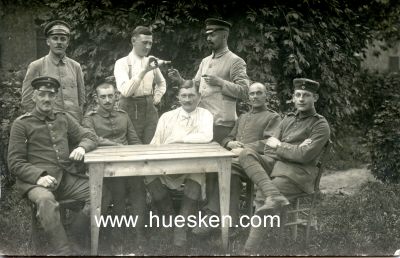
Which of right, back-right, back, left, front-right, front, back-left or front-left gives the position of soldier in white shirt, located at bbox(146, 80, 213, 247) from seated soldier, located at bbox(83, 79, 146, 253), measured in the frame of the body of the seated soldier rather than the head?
left

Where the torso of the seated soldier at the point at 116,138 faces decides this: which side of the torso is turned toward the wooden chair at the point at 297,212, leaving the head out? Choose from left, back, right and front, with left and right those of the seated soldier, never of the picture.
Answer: left

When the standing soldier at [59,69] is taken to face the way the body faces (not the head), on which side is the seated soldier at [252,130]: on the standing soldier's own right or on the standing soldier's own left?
on the standing soldier's own left

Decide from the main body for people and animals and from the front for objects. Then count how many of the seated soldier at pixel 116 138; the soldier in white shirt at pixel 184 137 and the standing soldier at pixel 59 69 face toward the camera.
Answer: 3

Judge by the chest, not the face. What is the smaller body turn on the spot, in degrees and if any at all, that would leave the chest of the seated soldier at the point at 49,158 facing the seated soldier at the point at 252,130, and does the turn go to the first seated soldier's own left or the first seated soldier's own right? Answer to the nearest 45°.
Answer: approximately 45° to the first seated soldier's own left

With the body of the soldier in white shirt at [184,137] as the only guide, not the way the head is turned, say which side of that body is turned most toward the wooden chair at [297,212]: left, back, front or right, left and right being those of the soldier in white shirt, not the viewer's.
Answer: left

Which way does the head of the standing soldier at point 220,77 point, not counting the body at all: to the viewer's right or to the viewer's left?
to the viewer's left

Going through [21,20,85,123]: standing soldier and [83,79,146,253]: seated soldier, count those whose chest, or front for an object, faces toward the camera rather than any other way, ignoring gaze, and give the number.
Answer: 2

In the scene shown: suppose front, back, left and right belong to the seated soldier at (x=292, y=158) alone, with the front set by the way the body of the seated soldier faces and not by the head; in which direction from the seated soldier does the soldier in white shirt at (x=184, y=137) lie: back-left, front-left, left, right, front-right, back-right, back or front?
front-right

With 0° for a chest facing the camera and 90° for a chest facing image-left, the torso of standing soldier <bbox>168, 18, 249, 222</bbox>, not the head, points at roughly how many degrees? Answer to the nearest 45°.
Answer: approximately 45°
